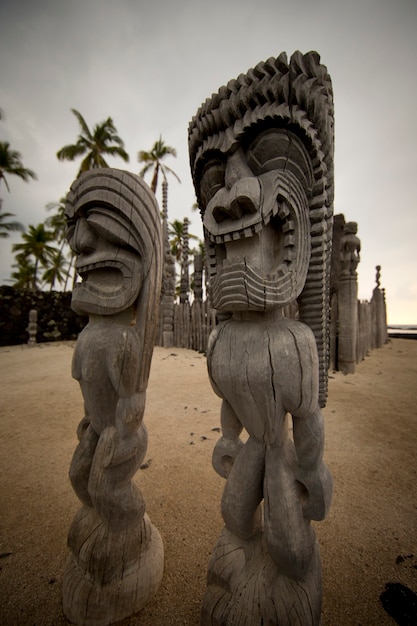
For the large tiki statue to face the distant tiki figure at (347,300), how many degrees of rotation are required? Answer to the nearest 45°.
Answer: approximately 135° to its right

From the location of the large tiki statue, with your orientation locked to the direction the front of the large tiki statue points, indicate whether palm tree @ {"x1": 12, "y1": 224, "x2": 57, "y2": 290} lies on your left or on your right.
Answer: on your right

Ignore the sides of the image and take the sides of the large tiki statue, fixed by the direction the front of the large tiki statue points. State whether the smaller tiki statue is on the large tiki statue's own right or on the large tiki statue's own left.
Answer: on the large tiki statue's own right

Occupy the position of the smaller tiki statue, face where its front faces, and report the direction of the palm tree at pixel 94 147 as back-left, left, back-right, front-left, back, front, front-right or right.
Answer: back-right

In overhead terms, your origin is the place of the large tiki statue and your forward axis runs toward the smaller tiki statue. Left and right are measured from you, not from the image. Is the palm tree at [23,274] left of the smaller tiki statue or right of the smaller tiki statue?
right

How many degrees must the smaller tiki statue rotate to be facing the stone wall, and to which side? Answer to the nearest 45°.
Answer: approximately 135° to its right

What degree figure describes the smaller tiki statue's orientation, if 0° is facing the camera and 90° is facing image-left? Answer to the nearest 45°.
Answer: approximately 45°

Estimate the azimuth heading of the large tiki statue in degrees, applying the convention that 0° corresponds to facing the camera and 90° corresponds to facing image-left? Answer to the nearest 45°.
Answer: approximately 45°
